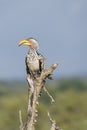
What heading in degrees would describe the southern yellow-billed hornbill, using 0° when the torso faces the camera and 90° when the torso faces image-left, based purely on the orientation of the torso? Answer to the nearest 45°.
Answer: approximately 45°
